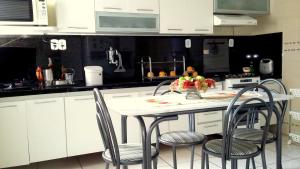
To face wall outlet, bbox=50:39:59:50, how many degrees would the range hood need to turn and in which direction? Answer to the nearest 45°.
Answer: approximately 45° to its right

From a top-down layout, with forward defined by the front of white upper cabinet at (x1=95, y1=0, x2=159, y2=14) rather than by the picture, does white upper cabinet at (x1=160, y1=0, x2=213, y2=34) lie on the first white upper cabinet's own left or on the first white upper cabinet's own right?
on the first white upper cabinet's own left

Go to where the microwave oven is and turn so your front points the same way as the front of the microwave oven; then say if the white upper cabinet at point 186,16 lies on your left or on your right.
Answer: on your left

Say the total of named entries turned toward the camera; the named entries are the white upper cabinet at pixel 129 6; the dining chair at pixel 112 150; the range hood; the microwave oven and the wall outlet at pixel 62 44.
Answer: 4

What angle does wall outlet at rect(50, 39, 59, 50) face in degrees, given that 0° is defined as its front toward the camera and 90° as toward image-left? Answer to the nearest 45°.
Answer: approximately 0°

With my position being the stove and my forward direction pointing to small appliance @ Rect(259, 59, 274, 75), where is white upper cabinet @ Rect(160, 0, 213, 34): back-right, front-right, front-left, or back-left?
back-left

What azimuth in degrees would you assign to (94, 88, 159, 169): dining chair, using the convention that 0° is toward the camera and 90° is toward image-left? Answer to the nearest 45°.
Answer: approximately 225°

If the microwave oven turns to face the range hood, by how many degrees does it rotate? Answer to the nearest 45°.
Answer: approximately 90° to its left
